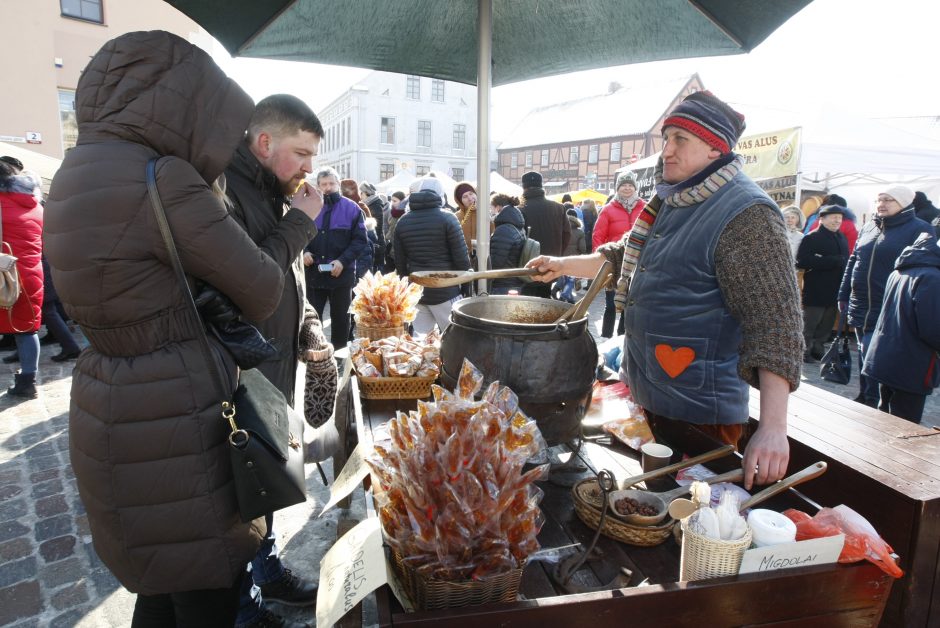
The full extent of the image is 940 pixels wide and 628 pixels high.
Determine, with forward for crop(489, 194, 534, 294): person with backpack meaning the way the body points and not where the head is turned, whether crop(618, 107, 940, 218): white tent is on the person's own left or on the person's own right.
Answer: on the person's own right

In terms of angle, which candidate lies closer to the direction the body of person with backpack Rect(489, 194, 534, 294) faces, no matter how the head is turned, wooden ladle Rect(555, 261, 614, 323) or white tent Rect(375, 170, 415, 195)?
the white tent

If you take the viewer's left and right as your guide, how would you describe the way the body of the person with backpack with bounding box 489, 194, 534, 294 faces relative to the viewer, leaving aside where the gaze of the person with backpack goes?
facing away from the viewer and to the left of the viewer

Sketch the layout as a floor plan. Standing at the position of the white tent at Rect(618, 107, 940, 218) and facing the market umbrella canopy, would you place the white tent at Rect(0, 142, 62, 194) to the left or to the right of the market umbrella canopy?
right

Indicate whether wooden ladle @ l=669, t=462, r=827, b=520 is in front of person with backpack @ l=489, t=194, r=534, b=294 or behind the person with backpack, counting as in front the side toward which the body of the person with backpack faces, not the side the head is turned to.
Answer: behind

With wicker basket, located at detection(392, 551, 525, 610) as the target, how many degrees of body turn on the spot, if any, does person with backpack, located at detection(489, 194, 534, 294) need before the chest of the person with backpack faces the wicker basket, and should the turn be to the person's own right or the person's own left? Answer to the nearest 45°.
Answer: approximately 135° to the person's own left

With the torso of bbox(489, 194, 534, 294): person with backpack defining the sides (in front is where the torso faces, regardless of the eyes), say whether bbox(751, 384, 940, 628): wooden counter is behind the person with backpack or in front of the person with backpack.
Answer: behind

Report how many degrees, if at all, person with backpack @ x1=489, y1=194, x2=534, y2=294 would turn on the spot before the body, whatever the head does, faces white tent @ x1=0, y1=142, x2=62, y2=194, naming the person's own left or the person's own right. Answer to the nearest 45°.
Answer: approximately 45° to the person's own left

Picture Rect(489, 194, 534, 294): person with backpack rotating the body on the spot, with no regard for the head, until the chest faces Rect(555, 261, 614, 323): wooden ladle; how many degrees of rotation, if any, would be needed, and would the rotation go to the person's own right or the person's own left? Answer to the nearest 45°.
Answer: approximately 135° to the person's own left

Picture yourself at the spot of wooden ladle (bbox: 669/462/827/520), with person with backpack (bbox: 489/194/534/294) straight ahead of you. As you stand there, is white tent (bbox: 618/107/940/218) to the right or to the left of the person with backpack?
right

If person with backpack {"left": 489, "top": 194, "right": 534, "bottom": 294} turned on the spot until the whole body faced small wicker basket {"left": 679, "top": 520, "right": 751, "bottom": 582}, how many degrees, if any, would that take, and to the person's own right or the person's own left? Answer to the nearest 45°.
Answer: approximately 135° to the person's own left
